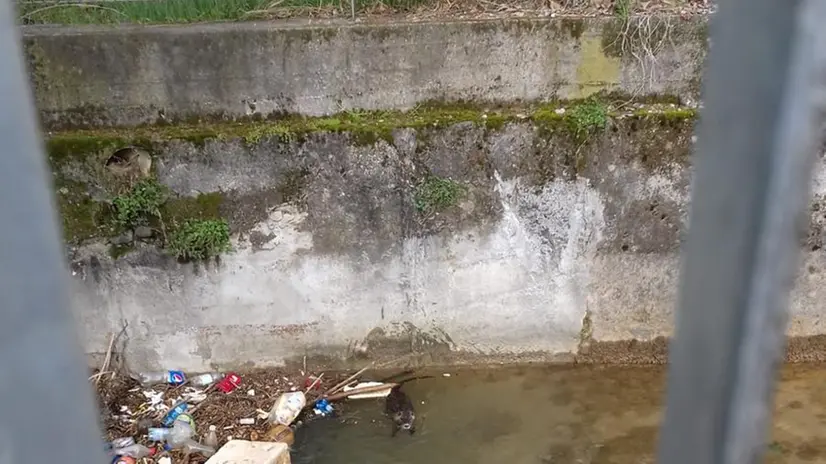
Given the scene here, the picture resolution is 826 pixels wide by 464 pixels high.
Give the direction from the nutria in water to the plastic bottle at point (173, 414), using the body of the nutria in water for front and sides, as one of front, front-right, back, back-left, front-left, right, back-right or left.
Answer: right

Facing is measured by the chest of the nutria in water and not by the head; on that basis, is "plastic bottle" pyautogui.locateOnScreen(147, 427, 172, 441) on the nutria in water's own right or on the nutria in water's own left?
on the nutria in water's own right

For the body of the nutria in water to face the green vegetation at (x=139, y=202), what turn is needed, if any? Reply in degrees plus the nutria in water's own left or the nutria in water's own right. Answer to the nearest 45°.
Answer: approximately 90° to the nutria in water's own right

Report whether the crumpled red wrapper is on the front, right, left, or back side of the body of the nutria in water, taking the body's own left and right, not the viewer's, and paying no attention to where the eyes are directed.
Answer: right

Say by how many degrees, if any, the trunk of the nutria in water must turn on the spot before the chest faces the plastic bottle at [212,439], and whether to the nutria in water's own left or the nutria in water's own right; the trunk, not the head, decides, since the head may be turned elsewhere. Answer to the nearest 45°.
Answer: approximately 90° to the nutria in water's own right

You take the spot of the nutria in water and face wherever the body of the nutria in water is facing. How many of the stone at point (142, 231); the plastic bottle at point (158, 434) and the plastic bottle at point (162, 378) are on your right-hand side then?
3

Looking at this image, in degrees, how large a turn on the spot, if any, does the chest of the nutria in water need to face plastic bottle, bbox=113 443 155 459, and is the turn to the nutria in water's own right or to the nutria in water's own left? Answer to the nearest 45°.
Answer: approximately 90° to the nutria in water's own right

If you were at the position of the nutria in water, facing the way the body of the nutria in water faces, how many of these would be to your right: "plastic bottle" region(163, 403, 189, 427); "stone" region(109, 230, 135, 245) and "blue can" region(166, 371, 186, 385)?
3
